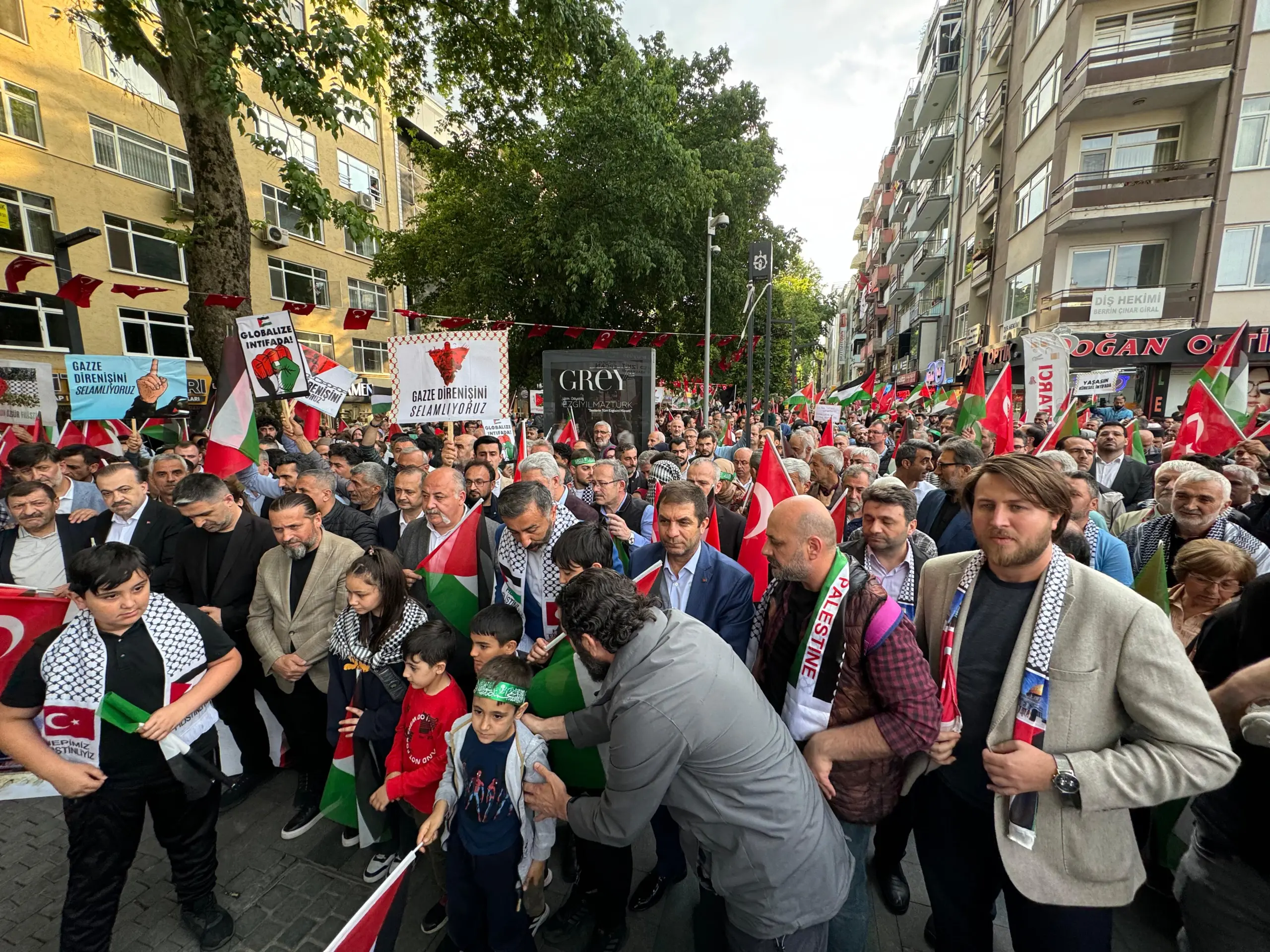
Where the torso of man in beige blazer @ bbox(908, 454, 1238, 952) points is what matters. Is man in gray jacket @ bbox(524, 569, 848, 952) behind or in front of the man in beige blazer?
in front

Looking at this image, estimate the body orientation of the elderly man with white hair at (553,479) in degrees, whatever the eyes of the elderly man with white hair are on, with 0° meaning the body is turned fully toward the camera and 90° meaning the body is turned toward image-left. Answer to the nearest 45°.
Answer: approximately 45°

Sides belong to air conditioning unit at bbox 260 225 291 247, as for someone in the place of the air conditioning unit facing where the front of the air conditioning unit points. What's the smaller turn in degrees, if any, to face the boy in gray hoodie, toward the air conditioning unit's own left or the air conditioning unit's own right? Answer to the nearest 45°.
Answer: approximately 45° to the air conditioning unit's own right

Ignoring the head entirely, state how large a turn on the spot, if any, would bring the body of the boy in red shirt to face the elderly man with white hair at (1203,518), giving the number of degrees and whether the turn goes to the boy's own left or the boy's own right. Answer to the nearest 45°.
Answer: approximately 135° to the boy's own left

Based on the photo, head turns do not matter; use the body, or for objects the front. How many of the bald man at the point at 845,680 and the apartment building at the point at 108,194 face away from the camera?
0

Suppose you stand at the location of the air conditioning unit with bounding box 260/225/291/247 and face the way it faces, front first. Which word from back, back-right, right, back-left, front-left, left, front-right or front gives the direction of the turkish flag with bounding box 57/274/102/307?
front-right

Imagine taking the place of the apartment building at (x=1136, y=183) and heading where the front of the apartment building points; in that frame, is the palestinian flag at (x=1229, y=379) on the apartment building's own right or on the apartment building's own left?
on the apartment building's own left

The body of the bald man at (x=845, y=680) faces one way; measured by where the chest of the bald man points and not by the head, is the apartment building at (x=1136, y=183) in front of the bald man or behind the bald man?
behind

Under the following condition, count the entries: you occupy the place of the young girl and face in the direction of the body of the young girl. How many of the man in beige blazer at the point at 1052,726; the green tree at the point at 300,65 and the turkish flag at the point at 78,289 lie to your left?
1

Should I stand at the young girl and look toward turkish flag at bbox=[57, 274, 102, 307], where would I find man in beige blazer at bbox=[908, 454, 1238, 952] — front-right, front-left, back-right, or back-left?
back-right

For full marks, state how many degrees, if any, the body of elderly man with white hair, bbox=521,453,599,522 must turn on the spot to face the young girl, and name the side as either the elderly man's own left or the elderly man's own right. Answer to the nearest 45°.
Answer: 0° — they already face them

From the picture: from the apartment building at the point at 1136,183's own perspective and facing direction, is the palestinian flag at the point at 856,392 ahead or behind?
ahead

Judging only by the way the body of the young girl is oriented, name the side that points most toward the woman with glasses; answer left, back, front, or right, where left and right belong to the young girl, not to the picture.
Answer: left

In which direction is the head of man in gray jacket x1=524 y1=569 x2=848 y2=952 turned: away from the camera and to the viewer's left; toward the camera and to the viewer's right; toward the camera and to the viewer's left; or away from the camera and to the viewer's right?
away from the camera and to the viewer's left
